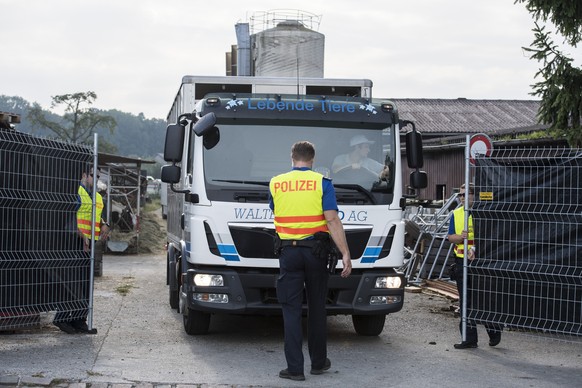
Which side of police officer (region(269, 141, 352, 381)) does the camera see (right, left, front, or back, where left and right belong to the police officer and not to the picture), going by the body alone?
back

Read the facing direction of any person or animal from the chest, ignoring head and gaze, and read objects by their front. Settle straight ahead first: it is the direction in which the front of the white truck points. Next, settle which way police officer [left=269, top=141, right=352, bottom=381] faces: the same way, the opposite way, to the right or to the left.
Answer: the opposite way

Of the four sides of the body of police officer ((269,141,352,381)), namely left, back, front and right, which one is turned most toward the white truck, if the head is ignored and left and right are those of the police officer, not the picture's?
front

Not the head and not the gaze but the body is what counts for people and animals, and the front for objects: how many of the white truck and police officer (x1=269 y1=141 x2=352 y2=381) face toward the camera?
1

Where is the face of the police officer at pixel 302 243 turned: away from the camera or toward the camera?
away from the camera

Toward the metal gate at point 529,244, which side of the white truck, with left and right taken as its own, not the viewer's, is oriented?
left

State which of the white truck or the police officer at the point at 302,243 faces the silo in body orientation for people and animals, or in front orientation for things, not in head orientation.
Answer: the police officer

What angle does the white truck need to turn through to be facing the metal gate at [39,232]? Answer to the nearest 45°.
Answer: approximately 90° to its right

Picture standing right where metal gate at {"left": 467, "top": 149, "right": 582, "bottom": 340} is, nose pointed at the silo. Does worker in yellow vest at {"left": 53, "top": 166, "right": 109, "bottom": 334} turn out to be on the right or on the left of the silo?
left
